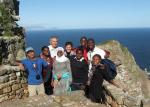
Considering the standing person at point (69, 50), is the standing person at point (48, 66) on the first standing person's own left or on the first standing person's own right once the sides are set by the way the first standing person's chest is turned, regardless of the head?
on the first standing person's own right

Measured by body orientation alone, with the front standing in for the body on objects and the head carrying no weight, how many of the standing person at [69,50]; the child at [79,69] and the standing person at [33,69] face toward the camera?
3

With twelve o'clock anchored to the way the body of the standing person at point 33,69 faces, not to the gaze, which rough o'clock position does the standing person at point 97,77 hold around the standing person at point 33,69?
the standing person at point 97,77 is roughly at 10 o'clock from the standing person at point 33,69.

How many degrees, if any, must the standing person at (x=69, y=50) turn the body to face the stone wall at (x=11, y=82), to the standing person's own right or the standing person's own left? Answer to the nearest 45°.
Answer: approximately 90° to the standing person's own right

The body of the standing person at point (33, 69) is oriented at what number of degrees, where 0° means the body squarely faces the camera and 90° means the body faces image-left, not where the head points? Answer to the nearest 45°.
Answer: approximately 0°

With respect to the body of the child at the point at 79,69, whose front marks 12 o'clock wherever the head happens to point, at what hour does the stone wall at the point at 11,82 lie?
The stone wall is roughly at 3 o'clock from the child.

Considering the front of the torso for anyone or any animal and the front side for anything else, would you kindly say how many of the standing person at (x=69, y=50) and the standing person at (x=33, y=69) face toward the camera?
2

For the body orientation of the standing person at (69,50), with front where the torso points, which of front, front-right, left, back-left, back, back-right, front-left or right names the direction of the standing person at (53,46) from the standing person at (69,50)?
right

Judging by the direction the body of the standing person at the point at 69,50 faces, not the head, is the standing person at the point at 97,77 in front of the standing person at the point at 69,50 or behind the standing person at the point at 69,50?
in front
